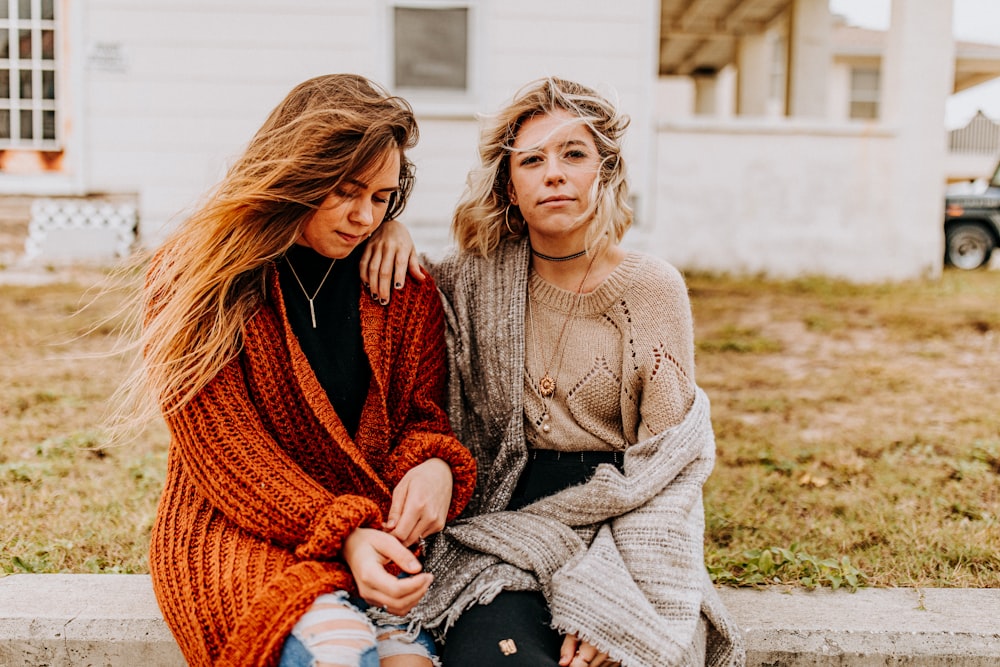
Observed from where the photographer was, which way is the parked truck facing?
facing to the left of the viewer

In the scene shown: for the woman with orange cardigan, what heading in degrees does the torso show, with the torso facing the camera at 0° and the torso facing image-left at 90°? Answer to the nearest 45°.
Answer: approximately 315°

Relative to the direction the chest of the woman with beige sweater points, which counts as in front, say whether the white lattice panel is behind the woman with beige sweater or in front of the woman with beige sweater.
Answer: behind

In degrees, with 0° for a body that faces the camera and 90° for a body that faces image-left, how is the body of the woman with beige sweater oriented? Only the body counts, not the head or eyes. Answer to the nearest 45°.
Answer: approximately 0°

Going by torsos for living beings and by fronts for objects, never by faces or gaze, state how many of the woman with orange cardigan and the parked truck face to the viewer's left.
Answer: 1

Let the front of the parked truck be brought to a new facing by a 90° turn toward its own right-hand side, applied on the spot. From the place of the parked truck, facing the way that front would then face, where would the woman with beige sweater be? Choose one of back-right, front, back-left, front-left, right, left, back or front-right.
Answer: back

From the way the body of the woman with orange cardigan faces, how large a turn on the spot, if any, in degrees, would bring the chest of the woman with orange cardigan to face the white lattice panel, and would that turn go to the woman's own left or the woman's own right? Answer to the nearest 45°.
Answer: approximately 135° to the woman's own left

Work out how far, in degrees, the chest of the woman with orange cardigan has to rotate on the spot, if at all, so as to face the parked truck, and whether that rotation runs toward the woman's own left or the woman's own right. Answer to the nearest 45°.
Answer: approximately 90° to the woman's own left

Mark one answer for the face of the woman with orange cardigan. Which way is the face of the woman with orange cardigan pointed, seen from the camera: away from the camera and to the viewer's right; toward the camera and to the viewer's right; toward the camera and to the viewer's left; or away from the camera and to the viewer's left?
toward the camera and to the viewer's right
